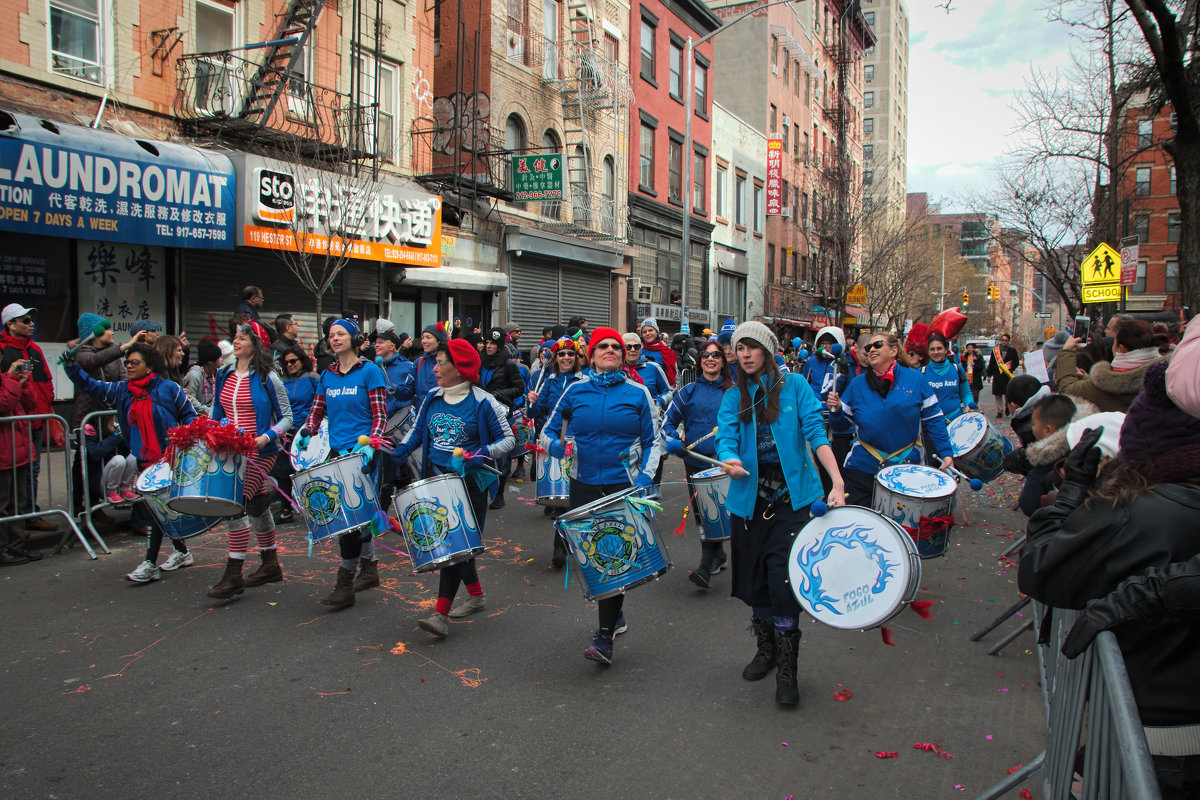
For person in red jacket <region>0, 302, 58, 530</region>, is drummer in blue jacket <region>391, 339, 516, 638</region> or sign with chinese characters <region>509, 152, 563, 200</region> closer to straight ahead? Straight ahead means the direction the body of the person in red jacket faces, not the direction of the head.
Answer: the drummer in blue jacket

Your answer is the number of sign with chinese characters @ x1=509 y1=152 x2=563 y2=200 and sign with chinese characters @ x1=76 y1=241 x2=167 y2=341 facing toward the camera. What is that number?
2

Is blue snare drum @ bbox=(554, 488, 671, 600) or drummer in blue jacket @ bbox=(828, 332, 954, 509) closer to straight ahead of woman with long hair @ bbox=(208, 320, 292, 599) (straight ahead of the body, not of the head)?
the blue snare drum

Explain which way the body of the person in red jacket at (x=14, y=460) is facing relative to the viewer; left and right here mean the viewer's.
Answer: facing to the right of the viewer

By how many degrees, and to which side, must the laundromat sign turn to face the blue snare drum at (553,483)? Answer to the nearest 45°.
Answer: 0° — it already faces it

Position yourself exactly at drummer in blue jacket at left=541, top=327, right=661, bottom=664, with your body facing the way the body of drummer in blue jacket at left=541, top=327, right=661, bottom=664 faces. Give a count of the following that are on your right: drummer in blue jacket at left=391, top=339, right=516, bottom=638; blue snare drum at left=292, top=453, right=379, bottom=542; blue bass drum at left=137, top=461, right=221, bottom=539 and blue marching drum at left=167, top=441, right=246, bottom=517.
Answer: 4

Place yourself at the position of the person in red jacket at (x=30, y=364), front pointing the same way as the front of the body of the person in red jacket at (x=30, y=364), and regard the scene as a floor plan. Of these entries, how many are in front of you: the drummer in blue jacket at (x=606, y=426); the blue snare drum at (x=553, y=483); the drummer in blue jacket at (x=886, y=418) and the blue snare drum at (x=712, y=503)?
4
